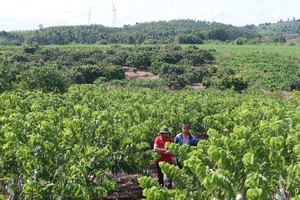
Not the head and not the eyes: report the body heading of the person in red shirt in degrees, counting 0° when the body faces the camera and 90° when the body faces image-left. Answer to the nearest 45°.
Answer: approximately 315°

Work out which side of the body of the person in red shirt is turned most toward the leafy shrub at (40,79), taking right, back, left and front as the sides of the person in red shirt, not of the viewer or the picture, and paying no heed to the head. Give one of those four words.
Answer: back
